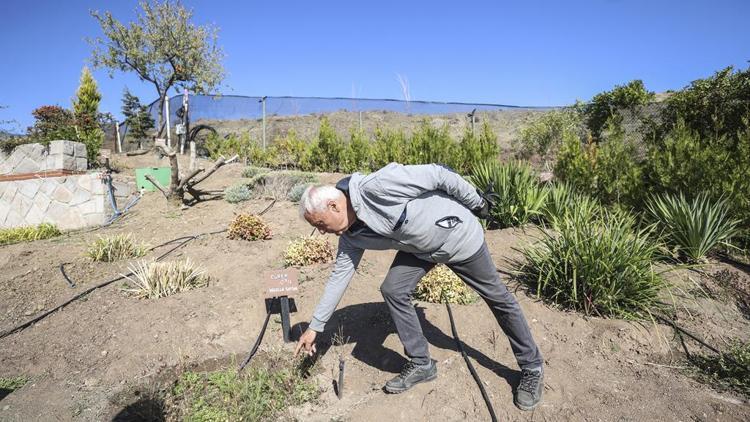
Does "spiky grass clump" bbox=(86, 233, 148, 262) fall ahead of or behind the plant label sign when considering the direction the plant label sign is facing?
behind

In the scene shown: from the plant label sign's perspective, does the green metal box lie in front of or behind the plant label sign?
behind

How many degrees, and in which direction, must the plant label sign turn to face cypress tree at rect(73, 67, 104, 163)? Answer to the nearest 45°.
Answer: approximately 135° to its right

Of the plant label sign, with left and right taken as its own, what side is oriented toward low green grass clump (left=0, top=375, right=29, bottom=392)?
right

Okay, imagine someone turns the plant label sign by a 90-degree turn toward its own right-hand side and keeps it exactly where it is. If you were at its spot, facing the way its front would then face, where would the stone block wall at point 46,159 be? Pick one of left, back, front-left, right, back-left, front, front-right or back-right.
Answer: front-right

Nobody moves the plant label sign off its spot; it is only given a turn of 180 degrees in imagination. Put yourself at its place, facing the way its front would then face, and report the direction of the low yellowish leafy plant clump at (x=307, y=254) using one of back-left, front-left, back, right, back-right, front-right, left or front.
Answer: front

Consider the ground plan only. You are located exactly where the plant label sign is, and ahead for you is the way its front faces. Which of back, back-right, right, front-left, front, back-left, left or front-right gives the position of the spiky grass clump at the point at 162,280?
back-right

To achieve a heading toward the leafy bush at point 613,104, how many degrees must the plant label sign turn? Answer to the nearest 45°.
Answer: approximately 135° to its left

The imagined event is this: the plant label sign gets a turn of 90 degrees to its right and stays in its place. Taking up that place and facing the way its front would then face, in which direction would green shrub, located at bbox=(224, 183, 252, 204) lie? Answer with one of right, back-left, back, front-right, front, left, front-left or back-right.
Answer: right

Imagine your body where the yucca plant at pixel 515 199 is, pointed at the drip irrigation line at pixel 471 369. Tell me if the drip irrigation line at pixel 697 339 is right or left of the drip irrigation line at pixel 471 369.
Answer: left

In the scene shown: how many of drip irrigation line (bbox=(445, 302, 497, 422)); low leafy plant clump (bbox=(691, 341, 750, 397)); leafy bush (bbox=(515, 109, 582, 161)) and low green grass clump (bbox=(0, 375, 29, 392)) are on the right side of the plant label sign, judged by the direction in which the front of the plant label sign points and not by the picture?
1

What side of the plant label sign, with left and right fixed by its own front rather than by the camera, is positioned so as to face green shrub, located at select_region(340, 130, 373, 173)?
back

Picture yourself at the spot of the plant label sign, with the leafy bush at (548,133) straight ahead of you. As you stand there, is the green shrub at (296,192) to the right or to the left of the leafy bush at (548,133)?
left

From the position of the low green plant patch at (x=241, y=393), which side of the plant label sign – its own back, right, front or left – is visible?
front

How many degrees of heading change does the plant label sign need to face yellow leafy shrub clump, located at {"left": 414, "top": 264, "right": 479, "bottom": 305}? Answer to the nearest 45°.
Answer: approximately 90° to its left

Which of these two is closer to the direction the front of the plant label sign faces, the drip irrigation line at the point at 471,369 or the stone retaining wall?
the drip irrigation line

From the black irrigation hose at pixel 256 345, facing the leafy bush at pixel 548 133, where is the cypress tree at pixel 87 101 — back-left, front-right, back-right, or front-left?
front-left

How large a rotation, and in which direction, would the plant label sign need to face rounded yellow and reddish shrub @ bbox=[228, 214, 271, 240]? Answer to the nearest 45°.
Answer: approximately 180°

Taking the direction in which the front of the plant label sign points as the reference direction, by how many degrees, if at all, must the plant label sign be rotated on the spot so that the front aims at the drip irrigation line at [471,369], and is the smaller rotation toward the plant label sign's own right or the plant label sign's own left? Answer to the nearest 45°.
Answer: approximately 45° to the plant label sign's own left

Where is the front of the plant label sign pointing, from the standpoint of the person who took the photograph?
facing the viewer

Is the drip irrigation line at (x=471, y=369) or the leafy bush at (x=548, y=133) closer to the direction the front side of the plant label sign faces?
the drip irrigation line
